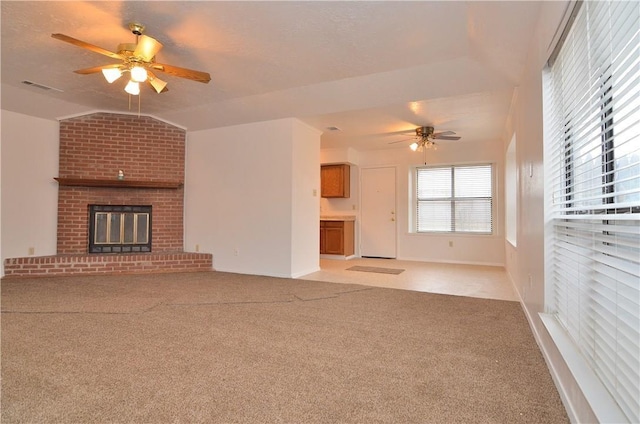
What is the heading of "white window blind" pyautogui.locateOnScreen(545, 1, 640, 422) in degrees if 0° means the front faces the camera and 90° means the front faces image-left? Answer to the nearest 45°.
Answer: approximately 90°

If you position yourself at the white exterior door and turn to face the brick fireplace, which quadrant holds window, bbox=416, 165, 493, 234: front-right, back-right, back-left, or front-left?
back-left

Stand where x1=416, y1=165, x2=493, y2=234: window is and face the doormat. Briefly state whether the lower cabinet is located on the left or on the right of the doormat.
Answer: right

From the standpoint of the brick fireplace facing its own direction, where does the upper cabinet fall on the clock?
The upper cabinet is roughly at 9 o'clock from the brick fireplace.

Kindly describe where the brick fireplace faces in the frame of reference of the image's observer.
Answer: facing the viewer

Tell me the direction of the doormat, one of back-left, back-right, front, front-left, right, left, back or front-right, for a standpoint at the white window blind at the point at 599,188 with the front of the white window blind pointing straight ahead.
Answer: front-right

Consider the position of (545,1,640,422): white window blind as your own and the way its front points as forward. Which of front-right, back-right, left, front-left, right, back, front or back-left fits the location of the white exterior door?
front-right

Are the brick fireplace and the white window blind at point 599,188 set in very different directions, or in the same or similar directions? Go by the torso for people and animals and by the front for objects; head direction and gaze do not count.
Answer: very different directions

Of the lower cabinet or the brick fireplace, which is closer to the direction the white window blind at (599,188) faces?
the brick fireplace

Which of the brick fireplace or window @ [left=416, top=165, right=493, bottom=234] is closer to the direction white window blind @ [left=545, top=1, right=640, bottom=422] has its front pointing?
the brick fireplace

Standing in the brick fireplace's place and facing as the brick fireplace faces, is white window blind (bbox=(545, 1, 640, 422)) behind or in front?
in front

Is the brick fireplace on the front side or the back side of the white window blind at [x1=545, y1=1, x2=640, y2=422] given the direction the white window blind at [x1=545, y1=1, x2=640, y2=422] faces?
on the front side

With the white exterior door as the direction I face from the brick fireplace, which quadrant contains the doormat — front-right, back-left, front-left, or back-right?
front-right

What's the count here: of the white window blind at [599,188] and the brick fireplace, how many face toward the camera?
1
